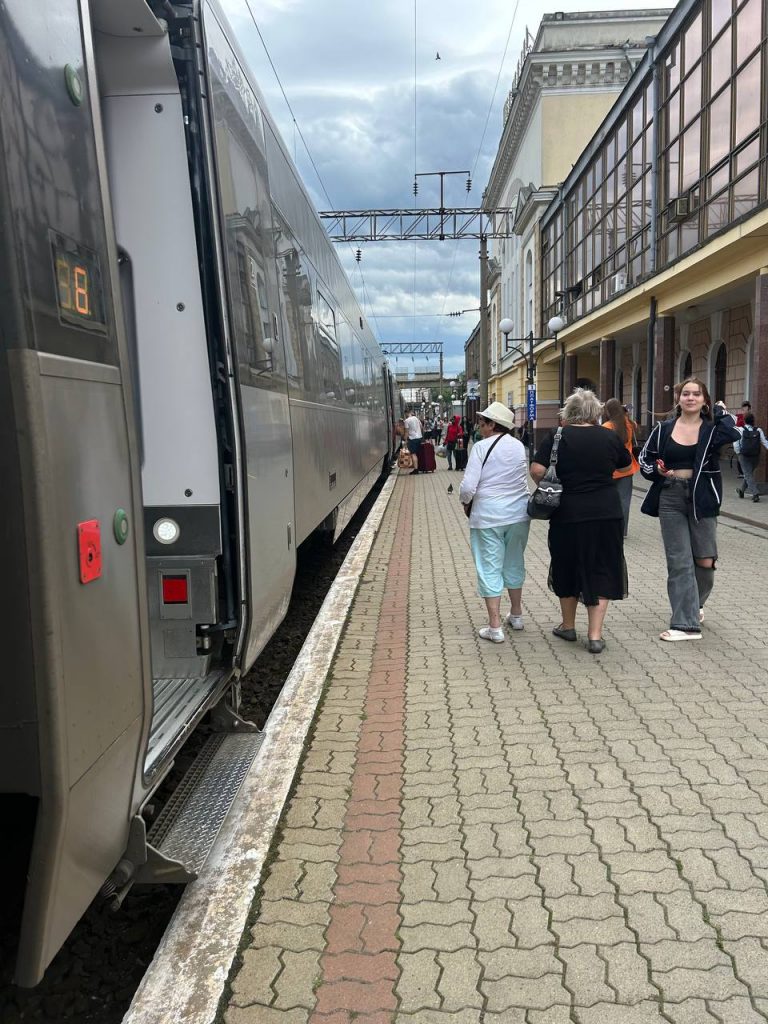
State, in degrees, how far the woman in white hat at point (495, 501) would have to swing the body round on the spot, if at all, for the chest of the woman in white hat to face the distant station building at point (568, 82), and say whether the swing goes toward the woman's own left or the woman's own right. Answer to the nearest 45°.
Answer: approximately 45° to the woman's own right

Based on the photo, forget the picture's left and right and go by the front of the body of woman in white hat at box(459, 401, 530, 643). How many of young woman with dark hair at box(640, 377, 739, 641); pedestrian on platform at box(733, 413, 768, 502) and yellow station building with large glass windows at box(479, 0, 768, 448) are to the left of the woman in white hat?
0

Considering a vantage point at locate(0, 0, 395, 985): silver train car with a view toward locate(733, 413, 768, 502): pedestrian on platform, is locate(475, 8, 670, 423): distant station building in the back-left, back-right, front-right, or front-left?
front-left

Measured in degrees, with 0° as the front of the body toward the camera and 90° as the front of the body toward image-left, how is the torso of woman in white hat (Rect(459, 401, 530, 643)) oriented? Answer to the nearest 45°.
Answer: approximately 135°

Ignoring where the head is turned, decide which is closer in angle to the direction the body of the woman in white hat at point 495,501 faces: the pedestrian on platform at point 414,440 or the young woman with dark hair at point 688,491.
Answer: the pedestrian on platform

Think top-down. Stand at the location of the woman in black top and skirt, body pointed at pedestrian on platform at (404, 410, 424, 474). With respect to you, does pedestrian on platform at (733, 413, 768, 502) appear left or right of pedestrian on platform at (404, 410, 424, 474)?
right

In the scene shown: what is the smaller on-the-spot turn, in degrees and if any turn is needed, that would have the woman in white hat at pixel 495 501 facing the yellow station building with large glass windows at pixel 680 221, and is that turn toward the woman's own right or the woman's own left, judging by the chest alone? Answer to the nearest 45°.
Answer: approximately 45° to the woman's own right

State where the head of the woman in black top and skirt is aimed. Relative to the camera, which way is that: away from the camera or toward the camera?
away from the camera

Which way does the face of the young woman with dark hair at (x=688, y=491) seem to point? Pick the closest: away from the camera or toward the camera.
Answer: toward the camera

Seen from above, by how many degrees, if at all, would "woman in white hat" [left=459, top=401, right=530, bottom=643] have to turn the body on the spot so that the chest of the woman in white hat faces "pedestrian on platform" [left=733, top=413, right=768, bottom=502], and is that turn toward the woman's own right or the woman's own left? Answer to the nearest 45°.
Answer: approximately 90° to the woman's own right

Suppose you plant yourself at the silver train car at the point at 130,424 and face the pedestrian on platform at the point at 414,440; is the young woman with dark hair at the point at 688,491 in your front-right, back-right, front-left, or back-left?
front-right

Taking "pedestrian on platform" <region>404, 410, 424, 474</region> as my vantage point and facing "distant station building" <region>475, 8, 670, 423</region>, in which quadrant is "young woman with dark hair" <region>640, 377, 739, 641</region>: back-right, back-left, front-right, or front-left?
back-right
